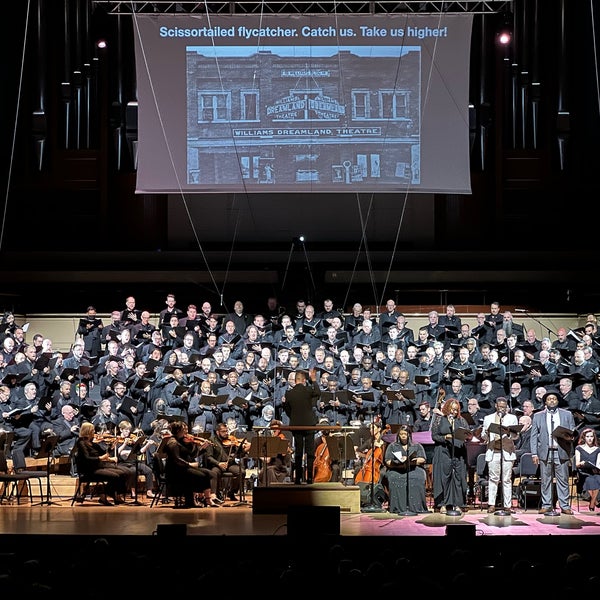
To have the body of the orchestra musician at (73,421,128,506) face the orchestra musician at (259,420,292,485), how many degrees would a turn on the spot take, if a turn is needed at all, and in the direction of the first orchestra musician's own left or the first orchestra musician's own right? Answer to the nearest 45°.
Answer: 0° — they already face them

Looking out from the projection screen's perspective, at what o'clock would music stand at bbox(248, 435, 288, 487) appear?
The music stand is roughly at 12 o'clock from the projection screen.

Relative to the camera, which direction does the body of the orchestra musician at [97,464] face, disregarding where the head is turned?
to the viewer's right

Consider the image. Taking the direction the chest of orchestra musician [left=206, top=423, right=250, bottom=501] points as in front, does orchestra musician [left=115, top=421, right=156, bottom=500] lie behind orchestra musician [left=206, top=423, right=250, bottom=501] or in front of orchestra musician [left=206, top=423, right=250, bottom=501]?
behind

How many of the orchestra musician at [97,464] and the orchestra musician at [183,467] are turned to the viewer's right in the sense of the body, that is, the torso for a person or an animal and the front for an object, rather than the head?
2

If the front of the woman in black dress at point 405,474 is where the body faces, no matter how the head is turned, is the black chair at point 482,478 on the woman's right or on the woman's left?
on the woman's left

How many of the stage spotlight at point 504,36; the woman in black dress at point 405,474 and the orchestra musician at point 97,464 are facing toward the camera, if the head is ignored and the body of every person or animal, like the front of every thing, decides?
2

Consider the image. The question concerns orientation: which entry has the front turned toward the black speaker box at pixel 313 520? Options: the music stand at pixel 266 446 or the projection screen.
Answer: the projection screen

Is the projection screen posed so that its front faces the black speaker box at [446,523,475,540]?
yes

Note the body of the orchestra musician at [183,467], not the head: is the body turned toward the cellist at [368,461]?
yes

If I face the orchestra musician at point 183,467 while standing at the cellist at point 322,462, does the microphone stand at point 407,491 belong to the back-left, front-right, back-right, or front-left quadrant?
back-left
